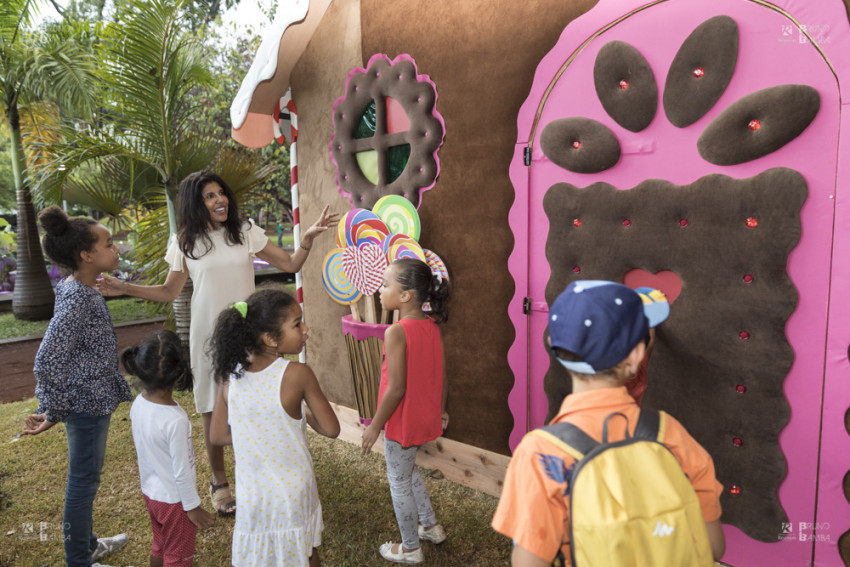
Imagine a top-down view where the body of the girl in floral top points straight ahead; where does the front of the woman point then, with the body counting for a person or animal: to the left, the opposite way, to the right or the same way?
to the right

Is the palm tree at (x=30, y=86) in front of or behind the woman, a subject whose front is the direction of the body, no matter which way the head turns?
behind

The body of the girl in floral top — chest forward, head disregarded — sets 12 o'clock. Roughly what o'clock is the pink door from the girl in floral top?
The pink door is roughly at 1 o'clock from the girl in floral top.

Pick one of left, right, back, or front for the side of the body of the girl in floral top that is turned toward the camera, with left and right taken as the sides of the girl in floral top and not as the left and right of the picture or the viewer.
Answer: right

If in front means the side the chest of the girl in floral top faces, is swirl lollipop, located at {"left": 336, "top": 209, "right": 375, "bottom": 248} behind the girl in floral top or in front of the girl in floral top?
in front

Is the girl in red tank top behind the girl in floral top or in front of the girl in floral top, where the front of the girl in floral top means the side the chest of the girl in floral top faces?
in front

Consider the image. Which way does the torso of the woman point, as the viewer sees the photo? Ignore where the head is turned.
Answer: toward the camera

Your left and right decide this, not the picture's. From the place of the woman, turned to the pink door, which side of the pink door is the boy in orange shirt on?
right

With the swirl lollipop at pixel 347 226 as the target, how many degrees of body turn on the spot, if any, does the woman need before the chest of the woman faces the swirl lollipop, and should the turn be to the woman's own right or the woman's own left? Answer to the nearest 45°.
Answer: approximately 90° to the woman's own left

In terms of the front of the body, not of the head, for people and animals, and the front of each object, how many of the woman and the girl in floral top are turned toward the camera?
1

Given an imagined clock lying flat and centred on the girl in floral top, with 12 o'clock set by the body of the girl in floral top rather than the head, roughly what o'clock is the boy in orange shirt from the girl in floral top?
The boy in orange shirt is roughly at 2 o'clock from the girl in floral top.

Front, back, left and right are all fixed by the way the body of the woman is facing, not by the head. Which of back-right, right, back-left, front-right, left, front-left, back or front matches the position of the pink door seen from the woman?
front-left

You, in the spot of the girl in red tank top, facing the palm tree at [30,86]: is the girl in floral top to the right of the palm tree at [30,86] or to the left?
left

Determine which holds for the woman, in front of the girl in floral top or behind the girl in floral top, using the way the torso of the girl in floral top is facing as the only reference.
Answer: in front
